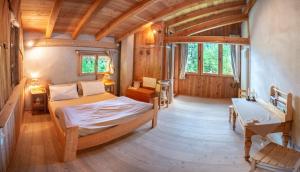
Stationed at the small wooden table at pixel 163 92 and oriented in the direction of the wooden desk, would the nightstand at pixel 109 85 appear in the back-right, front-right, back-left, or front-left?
back-right

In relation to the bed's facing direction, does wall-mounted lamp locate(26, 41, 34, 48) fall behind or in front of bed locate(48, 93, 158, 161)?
behind

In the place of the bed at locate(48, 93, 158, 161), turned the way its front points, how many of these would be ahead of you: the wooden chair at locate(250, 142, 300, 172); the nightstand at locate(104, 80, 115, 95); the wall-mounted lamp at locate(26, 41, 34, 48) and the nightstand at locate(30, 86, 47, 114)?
1

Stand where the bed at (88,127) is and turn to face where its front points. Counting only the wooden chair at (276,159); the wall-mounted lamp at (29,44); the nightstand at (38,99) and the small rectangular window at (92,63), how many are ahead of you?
1

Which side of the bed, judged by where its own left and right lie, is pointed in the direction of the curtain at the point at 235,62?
left

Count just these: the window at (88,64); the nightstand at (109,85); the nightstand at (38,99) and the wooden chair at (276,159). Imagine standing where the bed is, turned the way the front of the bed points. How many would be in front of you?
1

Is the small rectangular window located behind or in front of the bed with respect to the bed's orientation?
behind

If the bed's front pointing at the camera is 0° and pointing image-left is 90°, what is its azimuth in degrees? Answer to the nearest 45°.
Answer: approximately 315°

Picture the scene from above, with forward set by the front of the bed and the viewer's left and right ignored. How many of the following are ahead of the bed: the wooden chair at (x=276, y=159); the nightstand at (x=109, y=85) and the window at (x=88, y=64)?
1

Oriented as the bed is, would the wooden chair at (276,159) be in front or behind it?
in front
